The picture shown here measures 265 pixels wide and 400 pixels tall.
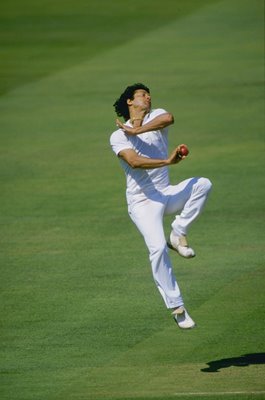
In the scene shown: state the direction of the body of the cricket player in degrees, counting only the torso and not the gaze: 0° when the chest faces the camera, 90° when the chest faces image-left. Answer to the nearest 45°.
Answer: approximately 315°
